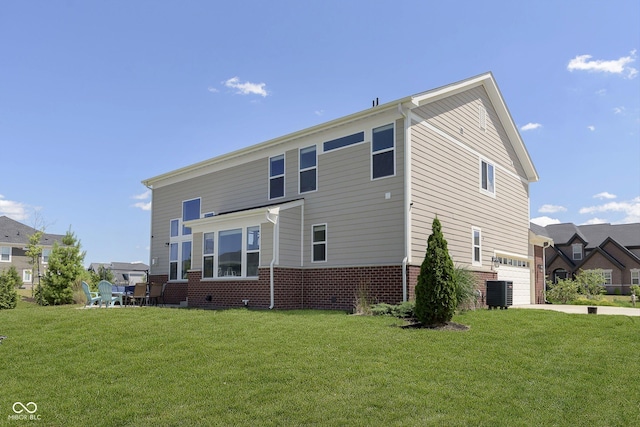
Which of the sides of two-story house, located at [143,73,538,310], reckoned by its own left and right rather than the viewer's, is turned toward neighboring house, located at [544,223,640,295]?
front

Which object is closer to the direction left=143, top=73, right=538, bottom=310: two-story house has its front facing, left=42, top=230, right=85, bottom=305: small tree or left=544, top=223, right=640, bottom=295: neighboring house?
the neighboring house

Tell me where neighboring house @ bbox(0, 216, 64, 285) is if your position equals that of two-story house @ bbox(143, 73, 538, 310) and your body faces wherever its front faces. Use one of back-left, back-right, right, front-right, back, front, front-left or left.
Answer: left

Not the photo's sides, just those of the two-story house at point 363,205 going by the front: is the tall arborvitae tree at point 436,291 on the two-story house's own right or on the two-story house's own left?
on the two-story house's own right

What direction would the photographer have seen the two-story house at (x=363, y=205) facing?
facing away from the viewer and to the right of the viewer
